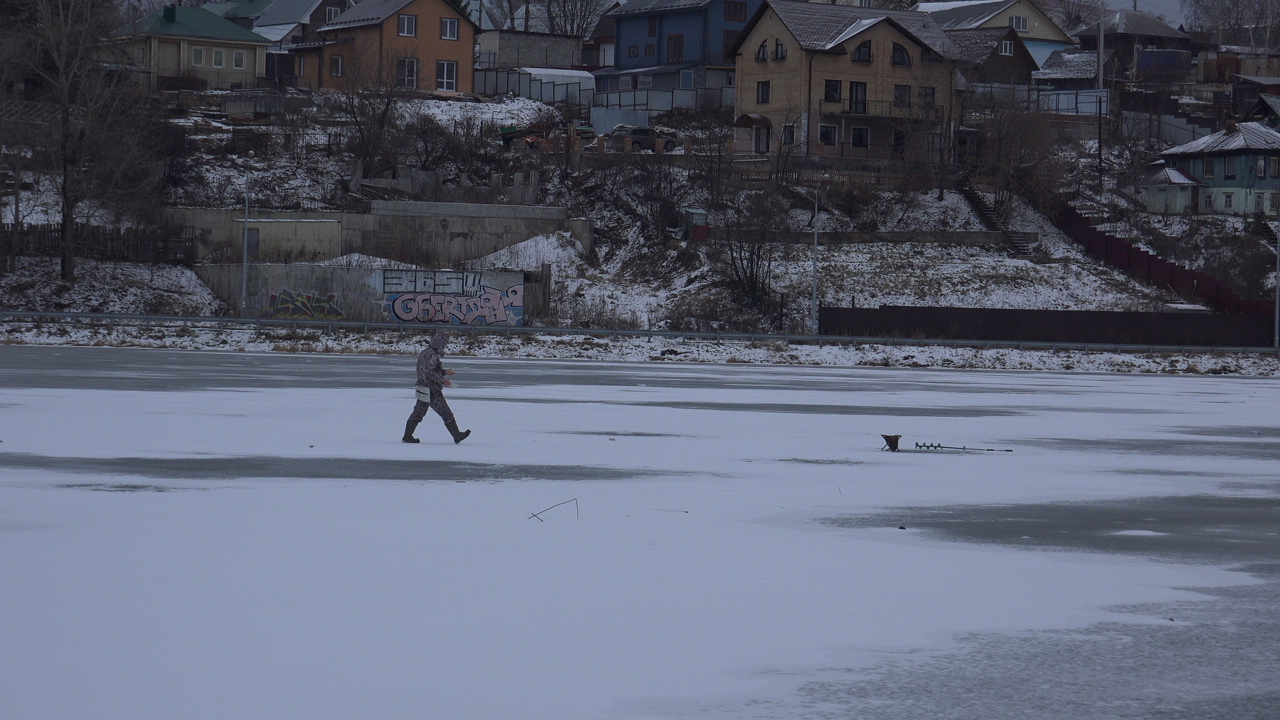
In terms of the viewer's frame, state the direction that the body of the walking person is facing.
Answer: to the viewer's right

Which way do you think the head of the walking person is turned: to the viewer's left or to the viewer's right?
to the viewer's right

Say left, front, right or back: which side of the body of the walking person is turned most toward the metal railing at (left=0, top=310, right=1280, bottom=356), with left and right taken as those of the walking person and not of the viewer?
left
